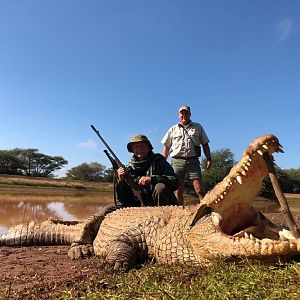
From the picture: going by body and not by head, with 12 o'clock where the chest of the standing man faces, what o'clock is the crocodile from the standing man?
The crocodile is roughly at 12 o'clock from the standing man.

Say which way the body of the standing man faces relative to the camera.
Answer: toward the camera
